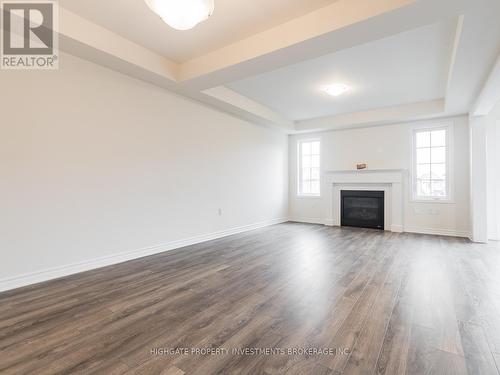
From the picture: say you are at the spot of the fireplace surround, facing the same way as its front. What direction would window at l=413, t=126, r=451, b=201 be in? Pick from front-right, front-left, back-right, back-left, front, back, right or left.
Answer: left

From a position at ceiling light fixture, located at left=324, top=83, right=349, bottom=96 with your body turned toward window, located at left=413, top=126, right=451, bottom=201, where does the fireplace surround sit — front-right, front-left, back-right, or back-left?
front-left

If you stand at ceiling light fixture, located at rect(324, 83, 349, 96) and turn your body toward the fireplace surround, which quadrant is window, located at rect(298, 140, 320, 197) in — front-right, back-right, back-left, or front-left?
front-left

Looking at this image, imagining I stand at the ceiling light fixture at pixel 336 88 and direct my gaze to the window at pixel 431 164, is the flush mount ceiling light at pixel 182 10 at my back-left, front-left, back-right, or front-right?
back-right

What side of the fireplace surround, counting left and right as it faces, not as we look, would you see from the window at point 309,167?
right

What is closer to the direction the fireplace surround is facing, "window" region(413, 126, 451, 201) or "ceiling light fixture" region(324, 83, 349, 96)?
the ceiling light fixture

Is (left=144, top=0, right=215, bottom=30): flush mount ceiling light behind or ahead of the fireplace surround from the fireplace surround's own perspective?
ahead

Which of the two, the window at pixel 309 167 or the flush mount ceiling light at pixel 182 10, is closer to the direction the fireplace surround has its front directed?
the flush mount ceiling light

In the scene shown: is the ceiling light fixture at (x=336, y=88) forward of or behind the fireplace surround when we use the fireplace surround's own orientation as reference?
forward

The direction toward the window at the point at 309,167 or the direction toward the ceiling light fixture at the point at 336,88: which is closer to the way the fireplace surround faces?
the ceiling light fixture

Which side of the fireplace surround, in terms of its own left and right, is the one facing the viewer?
front
